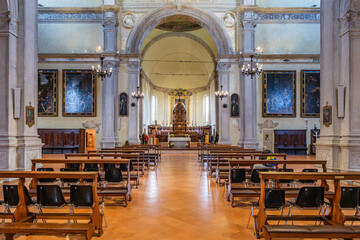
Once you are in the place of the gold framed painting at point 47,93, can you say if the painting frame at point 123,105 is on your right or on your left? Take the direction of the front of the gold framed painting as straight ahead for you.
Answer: on your left

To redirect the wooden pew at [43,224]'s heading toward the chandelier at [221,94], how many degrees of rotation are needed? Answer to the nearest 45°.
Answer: approximately 45° to its right

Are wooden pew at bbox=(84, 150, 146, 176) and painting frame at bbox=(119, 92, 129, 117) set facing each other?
yes

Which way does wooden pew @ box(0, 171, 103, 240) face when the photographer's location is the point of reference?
facing away from the viewer

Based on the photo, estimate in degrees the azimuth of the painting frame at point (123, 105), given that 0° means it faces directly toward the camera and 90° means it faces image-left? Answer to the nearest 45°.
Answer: approximately 0°

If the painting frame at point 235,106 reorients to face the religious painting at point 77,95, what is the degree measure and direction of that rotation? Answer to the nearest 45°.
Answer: approximately 90° to its right
